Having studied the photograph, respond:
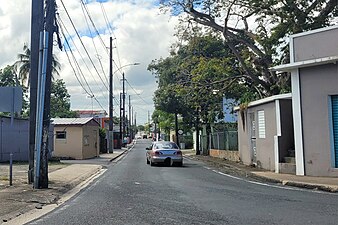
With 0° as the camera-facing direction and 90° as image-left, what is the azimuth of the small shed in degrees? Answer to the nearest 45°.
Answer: approximately 315°

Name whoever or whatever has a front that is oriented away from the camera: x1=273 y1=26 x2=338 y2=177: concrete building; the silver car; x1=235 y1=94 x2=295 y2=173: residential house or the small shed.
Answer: the silver car

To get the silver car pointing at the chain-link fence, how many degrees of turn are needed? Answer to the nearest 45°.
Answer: approximately 45° to its right

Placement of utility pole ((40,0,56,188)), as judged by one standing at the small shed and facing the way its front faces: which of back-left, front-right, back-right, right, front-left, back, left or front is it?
front-right

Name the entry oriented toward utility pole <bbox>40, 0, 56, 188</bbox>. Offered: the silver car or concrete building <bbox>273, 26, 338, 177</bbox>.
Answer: the concrete building

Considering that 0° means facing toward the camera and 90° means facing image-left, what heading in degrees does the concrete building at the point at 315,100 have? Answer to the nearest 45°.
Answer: approximately 45°

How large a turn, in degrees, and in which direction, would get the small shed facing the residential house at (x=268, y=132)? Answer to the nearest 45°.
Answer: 0° — it already faces it

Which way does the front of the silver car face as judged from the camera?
facing away from the viewer

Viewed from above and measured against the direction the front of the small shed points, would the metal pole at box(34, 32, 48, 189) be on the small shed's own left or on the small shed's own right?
on the small shed's own right

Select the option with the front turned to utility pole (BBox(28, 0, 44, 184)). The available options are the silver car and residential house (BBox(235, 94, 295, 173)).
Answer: the residential house
